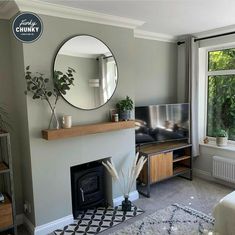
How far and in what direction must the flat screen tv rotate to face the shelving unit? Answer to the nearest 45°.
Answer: approximately 90° to its right

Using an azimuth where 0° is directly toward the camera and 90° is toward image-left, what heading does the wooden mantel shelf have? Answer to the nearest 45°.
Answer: approximately 315°

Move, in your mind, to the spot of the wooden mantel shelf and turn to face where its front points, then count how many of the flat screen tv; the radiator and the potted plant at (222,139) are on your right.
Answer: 0

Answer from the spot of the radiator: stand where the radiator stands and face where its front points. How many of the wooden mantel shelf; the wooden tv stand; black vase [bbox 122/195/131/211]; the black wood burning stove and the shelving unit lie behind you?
0

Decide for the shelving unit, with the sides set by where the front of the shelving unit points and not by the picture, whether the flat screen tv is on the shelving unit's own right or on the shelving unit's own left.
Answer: on the shelving unit's own left

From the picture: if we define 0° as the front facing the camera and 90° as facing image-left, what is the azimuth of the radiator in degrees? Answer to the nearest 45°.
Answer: approximately 45°

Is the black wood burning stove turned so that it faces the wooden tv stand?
no

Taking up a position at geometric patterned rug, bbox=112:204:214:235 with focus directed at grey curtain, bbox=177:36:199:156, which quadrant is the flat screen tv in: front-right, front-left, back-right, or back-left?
front-left

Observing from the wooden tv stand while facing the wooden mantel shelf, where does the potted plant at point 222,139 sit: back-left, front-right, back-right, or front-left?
back-left

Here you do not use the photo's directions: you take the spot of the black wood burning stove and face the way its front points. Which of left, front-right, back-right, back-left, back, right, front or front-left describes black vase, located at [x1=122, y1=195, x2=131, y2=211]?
front-left

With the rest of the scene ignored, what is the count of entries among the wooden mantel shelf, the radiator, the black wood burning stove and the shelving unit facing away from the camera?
0

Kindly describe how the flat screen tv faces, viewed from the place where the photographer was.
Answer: facing the viewer and to the right of the viewer

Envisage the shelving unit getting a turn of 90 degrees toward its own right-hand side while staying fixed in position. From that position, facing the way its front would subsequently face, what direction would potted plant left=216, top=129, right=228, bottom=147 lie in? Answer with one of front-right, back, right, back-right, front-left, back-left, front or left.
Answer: back-left

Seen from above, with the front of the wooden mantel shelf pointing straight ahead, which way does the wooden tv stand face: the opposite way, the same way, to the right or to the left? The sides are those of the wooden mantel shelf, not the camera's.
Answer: the same way

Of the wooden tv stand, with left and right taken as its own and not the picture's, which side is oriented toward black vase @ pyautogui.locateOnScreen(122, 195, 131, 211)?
right

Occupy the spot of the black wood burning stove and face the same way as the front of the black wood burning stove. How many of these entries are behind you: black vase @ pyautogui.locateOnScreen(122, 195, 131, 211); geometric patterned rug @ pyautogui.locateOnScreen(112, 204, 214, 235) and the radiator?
0

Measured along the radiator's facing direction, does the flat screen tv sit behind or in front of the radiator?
in front

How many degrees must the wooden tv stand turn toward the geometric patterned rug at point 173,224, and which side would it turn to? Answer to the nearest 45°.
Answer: approximately 45° to its right

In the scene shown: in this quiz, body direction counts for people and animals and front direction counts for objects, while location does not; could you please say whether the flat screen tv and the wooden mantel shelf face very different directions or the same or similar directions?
same or similar directions
